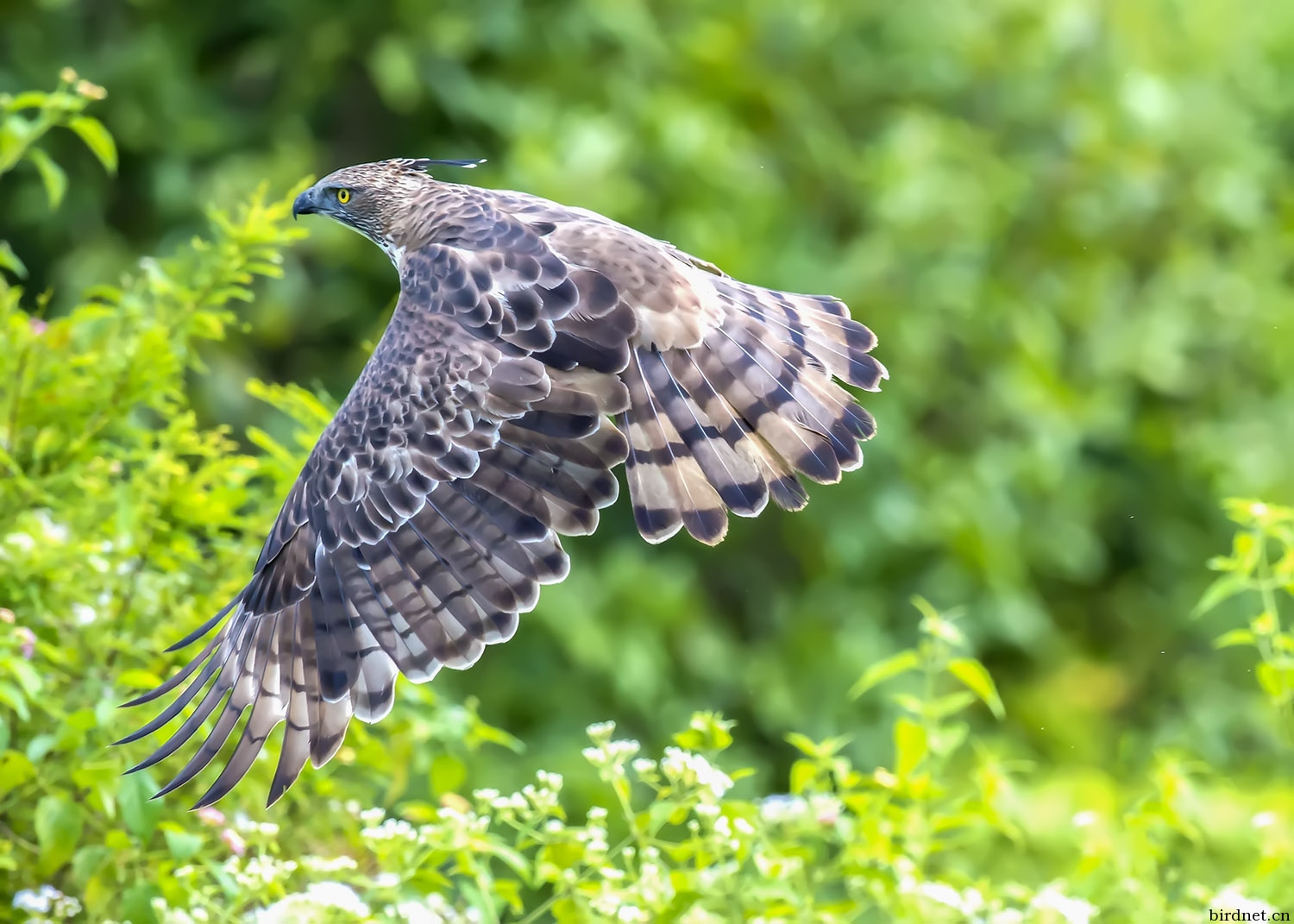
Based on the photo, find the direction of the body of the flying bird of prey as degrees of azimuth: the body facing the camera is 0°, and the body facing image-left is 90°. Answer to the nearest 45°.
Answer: approximately 90°

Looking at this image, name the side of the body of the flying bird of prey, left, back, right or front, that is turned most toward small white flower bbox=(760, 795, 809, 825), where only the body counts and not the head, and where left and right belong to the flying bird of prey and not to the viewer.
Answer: back

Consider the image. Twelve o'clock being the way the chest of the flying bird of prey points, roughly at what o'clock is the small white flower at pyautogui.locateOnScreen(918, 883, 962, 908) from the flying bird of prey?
The small white flower is roughly at 6 o'clock from the flying bird of prey.
